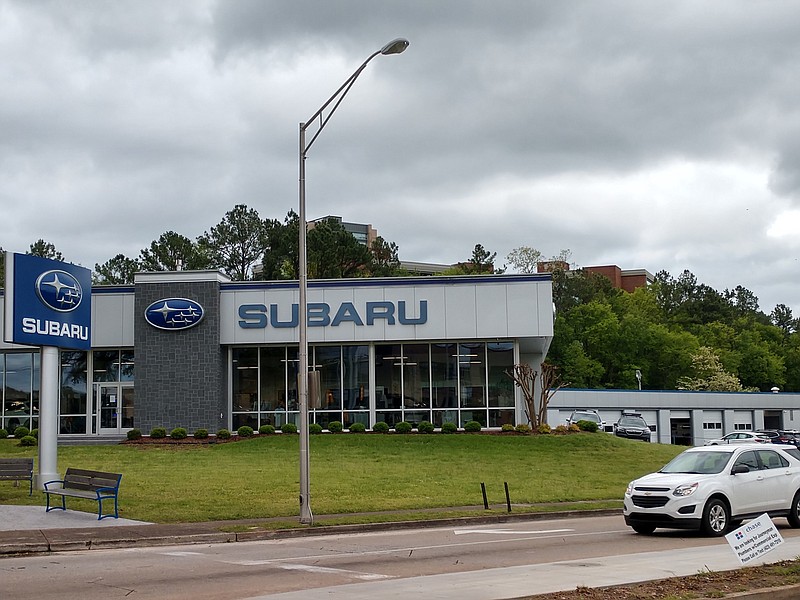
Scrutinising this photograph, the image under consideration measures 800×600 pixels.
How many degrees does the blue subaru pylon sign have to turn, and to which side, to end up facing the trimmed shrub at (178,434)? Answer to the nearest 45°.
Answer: approximately 135° to its left

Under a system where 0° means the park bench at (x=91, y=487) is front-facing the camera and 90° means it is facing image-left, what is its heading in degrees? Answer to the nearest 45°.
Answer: approximately 45°

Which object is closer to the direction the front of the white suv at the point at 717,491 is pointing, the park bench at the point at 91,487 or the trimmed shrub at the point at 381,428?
the park bench

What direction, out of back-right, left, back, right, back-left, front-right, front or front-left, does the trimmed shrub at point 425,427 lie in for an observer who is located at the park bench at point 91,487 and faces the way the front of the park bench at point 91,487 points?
back

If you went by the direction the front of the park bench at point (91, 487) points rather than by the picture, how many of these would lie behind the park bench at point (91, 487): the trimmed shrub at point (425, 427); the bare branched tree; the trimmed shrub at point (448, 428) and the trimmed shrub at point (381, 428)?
4

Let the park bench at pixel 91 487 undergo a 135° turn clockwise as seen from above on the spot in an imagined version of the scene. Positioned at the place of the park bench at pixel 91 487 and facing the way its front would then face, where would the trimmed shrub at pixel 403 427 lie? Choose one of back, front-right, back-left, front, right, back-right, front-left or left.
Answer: front-right

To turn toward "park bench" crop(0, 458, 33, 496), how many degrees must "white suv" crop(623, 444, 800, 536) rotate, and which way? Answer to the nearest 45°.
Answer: approximately 45° to its right

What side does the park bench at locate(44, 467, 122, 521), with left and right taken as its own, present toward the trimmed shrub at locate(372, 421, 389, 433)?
back

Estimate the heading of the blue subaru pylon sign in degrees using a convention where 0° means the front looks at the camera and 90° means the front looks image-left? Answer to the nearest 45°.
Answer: approximately 315°

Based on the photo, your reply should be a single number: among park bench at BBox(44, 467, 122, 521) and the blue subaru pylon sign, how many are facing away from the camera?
0

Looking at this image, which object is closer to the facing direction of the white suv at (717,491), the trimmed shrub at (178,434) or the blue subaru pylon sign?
the blue subaru pylon sign

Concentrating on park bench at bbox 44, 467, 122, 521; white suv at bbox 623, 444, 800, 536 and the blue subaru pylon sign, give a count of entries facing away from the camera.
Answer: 0

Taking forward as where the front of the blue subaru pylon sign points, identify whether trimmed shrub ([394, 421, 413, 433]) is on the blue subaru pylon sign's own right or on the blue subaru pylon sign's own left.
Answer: on the blue subaru pylon sign's own left

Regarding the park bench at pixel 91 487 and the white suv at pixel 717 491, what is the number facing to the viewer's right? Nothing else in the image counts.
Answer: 0

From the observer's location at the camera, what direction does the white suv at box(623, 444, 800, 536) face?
facing the viewer and to the left of the viewer

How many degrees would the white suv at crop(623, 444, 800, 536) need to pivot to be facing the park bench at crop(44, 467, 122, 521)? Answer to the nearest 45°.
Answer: approximately 45° to its right

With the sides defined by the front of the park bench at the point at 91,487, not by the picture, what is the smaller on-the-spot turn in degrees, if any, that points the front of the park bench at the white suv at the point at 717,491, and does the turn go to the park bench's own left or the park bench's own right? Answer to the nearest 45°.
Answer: approximately 90° to the park bench's own left

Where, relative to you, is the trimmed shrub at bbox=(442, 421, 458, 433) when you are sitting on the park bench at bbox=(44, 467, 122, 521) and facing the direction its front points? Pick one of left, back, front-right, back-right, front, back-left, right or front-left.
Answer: back

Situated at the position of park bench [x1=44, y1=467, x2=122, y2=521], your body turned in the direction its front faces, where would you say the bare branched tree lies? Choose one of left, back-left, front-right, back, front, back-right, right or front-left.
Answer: back

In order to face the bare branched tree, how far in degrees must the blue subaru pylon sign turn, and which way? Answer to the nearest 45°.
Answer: approximately 90° to its left
